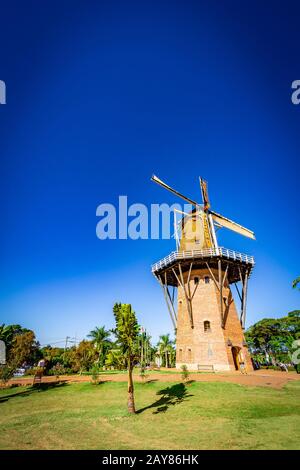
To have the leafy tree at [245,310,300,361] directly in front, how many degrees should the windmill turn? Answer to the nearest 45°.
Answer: approximately 90° to its left

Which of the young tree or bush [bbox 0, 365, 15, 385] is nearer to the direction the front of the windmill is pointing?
the young tree

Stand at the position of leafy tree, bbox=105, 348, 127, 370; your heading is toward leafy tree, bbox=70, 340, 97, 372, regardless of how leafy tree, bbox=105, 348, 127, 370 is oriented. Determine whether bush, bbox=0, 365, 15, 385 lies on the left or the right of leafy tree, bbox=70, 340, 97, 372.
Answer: left

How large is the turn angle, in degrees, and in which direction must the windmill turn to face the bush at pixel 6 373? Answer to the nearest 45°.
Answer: approximately 90° to its right

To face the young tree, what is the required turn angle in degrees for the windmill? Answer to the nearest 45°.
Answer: approximately 45° to its right

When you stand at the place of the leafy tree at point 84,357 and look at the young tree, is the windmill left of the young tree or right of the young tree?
left

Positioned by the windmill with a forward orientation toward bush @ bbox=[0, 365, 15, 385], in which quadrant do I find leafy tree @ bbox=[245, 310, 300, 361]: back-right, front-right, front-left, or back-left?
back-right

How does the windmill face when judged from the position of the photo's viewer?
facing the viewer and to the right of the viewer

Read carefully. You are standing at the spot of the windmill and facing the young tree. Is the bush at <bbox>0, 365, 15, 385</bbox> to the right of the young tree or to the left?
right
